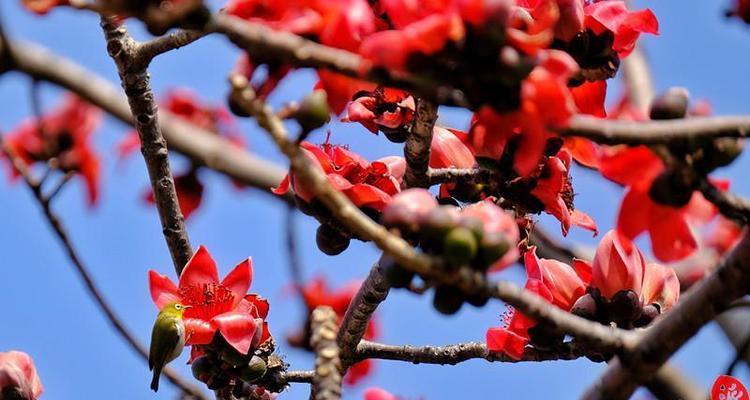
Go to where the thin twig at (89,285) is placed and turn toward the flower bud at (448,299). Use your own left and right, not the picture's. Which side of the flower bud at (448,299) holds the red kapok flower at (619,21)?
left

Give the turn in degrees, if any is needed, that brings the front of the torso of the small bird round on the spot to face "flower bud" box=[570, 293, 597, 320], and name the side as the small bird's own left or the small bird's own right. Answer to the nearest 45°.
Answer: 0° — it already faces it

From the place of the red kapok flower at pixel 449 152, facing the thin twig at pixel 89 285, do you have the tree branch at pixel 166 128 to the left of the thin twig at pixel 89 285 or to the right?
right
